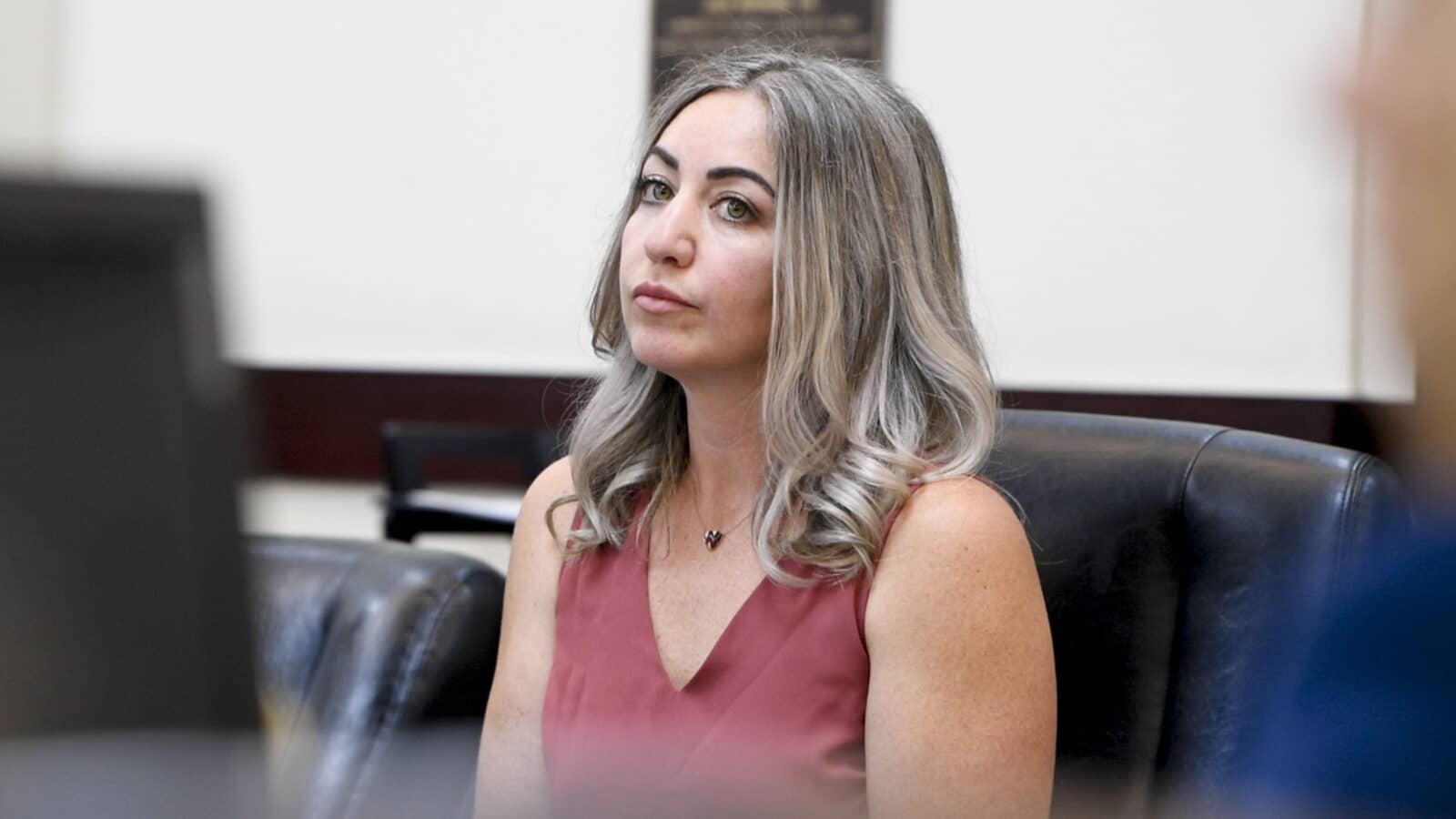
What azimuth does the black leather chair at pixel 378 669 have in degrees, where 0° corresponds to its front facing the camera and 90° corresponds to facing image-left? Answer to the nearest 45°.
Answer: approximately 45°

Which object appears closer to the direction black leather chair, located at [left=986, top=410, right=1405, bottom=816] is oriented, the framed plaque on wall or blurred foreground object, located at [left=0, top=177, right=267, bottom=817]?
the blurred foreground object

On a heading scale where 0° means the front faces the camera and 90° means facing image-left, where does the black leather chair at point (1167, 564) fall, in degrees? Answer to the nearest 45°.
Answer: approximately 45°

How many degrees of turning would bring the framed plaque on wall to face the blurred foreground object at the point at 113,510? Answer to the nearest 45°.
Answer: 0° — it already faces it

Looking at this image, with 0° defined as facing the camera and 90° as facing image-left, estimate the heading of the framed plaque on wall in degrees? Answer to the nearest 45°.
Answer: approximately 0°
